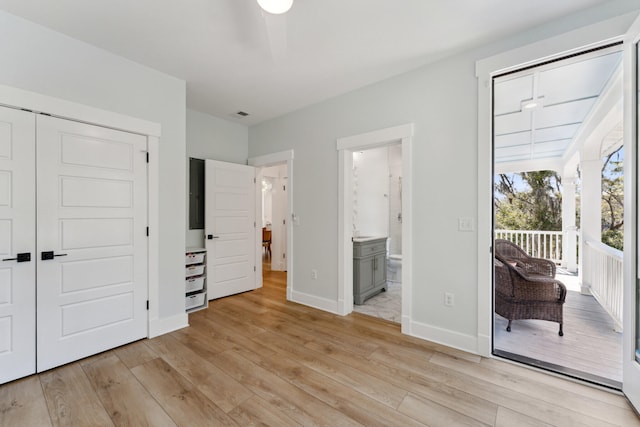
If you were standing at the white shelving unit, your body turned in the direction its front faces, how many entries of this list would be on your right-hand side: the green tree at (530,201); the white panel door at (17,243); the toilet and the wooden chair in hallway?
1

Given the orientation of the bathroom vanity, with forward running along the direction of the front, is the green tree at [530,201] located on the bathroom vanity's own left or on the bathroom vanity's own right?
on the bathroom vanity's own left

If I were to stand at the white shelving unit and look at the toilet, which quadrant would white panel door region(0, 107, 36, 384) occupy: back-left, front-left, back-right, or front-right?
back-right

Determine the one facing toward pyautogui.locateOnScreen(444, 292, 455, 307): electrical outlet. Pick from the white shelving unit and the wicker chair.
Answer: the white shelving unit

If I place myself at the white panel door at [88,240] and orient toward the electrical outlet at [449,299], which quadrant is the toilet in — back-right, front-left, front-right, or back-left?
front-left

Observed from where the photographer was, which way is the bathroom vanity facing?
facing the viewer and to the right of the viewer

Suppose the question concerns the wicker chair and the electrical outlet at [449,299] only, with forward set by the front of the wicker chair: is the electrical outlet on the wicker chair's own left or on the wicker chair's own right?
on the wicker chair's own right

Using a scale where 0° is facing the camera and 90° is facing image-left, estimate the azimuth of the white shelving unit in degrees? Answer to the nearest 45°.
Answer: approximately 315°

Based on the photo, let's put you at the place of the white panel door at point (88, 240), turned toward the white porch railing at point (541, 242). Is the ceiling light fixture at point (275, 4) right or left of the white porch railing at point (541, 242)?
right

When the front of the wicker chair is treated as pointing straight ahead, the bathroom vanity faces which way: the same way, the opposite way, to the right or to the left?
the same way
